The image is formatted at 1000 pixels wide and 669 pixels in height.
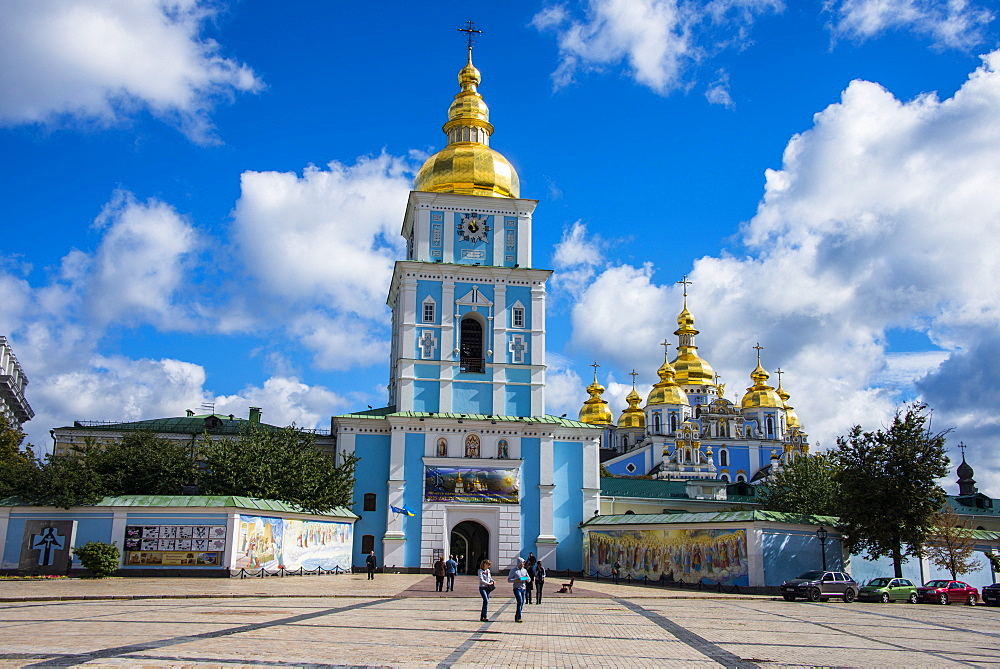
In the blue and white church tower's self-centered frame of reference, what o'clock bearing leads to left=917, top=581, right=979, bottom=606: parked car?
The parked car is roughly at 10 o'clock from the blue and white church tower.

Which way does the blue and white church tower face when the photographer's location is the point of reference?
facing the viewer

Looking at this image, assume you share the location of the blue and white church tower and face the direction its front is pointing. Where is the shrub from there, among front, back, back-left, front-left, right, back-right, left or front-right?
front-right

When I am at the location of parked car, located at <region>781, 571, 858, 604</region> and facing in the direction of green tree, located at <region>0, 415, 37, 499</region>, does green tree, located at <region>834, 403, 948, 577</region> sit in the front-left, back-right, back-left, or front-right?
back-right

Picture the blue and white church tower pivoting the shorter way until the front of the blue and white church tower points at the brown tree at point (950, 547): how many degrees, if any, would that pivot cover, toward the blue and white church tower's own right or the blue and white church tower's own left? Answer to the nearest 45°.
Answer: approximately 90° to the blue and white church tower's own left

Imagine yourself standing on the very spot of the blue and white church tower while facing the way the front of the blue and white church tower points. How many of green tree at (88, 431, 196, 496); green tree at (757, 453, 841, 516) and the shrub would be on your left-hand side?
1

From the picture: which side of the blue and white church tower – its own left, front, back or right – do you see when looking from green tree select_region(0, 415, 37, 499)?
right

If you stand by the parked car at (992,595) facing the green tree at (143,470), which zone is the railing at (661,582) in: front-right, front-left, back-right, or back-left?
front-right

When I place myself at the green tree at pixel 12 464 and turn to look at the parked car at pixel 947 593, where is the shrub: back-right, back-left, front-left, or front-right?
front-right

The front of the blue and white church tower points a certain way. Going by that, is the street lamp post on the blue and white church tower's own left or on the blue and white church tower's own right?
on the blue and white church tower's own left

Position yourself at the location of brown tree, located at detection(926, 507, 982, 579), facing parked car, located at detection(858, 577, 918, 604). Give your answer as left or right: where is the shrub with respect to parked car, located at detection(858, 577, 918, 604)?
right

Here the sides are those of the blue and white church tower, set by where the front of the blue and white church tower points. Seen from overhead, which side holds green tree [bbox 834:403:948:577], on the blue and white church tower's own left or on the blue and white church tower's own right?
on the blue and white church tower's own left

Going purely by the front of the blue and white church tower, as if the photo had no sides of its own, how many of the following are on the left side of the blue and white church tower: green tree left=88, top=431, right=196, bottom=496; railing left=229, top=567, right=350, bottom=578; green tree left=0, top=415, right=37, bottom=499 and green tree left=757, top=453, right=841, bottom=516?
1

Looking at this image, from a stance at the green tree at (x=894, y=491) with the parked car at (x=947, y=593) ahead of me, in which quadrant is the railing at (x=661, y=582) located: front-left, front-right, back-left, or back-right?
back-right

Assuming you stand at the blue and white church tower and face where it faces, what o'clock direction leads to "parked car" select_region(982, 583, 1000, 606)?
The parked car is roughly at 10 o'clock from the blue and white church tower.

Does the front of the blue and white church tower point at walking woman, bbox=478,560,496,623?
yes
